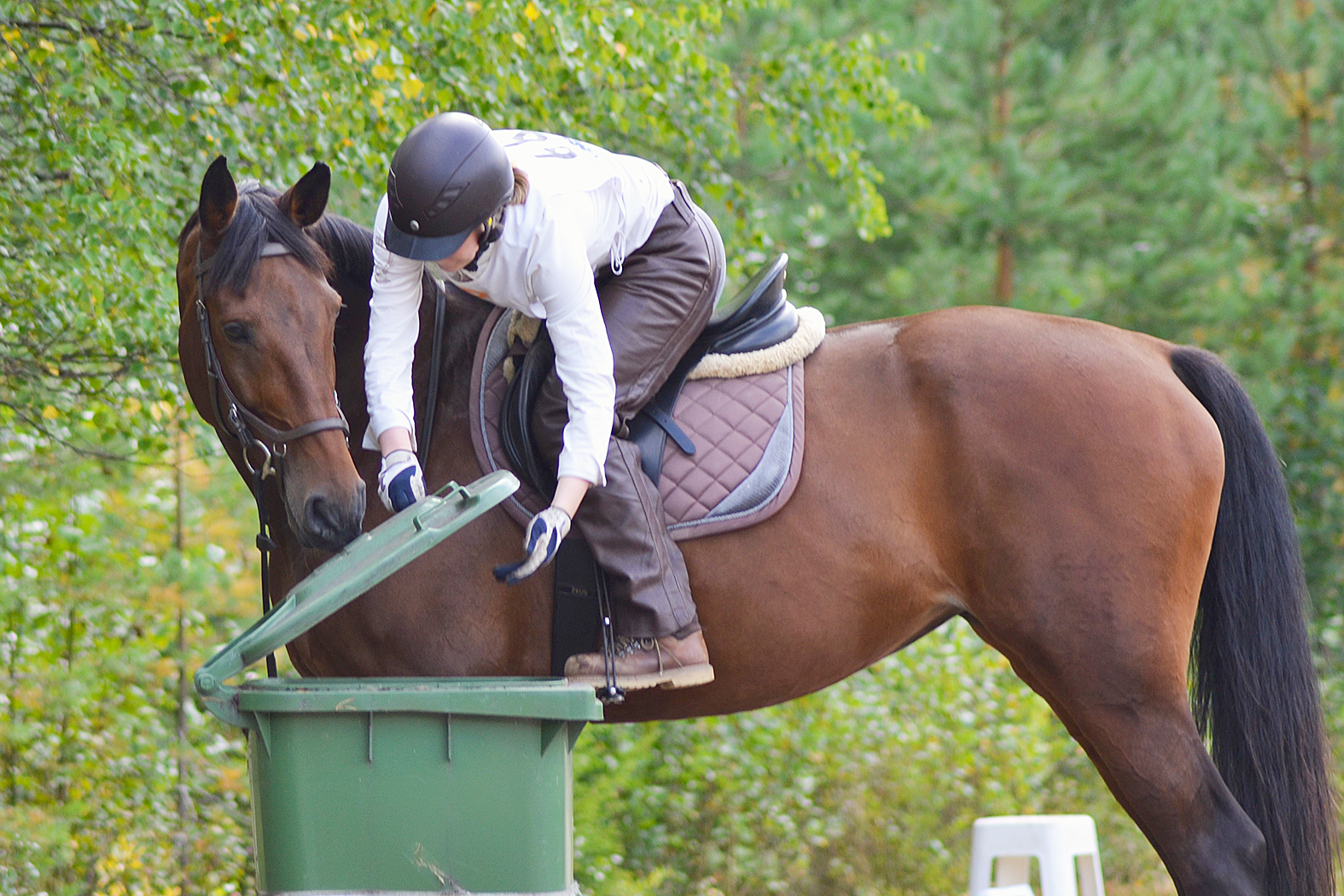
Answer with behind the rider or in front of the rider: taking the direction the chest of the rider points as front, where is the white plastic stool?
behind

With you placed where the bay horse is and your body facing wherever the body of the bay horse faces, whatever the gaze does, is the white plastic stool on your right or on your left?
on your right

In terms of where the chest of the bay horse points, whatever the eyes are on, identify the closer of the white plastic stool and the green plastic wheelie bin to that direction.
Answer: the green plastic wheelie bin

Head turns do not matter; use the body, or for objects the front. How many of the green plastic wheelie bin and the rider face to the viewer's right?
1

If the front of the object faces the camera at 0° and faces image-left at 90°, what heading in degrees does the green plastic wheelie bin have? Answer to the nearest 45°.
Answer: approximately 270°

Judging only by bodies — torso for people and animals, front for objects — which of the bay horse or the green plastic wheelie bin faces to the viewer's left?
the bay horse

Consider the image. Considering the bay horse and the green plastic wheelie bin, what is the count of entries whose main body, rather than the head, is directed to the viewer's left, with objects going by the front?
1

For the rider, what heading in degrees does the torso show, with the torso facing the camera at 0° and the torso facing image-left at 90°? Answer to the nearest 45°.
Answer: approximately 45°

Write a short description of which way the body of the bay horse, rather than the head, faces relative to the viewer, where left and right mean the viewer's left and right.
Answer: facing to the left of the viewer

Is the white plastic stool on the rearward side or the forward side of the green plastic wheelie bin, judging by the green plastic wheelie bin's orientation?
on the forward side
